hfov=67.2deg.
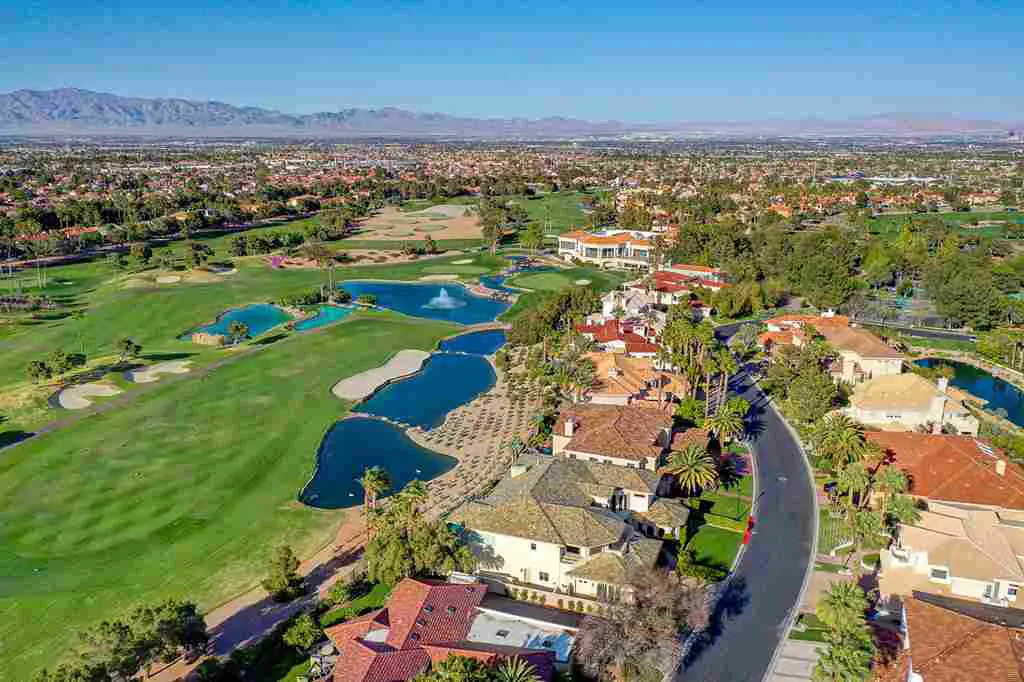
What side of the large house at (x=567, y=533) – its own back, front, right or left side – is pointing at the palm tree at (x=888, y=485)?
front

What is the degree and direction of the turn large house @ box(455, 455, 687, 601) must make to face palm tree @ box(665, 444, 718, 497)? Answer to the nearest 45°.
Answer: approximately 45° to its left

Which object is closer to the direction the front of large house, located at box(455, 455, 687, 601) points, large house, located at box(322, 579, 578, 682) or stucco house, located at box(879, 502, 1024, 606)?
the stucco house

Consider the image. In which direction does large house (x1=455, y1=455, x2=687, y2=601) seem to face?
to the viewer's right

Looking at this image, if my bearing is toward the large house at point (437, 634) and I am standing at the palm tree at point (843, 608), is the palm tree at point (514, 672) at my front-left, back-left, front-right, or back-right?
front-left

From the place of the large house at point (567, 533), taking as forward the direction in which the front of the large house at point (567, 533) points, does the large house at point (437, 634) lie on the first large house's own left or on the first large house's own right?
on the first large house's own right

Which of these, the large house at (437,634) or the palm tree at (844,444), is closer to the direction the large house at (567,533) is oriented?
the palm tree

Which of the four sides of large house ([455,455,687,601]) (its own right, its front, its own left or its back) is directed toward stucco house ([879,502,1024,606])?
front

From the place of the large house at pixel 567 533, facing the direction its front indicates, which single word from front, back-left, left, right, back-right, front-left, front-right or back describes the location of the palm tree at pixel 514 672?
right

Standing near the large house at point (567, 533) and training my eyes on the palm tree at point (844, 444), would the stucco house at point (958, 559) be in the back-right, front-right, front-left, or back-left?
front-right

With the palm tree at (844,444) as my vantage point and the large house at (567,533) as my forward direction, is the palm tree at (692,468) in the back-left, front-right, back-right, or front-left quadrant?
front-right

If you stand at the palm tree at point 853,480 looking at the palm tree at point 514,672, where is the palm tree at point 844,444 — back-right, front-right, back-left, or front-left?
back-right

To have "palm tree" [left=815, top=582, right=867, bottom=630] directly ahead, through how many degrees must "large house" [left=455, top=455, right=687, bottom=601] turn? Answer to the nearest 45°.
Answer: approximately 45° to its right

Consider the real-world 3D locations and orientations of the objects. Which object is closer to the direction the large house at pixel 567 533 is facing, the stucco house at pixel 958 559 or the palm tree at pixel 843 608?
the stucco house

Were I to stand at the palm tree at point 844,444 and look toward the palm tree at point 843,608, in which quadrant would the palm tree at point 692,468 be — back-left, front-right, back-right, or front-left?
front-right
